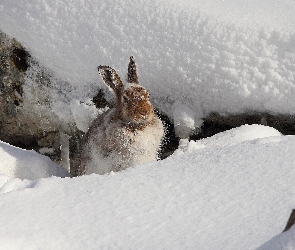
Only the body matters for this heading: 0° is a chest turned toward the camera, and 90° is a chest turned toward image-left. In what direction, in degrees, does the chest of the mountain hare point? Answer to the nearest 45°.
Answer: approximately 315°

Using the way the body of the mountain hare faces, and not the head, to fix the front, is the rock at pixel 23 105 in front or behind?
behind
